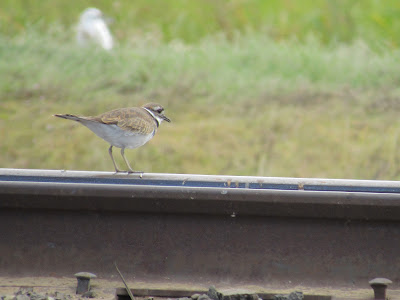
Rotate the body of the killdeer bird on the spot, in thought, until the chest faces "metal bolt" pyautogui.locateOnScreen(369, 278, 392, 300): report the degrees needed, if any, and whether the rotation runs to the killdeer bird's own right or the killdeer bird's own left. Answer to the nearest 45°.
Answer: approximately 45° to the killdeer bird's own right

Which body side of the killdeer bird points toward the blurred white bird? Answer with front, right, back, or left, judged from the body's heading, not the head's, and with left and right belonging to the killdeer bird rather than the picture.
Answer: left

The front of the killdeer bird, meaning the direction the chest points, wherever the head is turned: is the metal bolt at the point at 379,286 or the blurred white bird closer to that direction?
the metal bolt

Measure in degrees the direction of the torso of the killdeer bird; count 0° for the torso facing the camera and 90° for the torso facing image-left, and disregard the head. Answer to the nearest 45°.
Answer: approximately 270°
